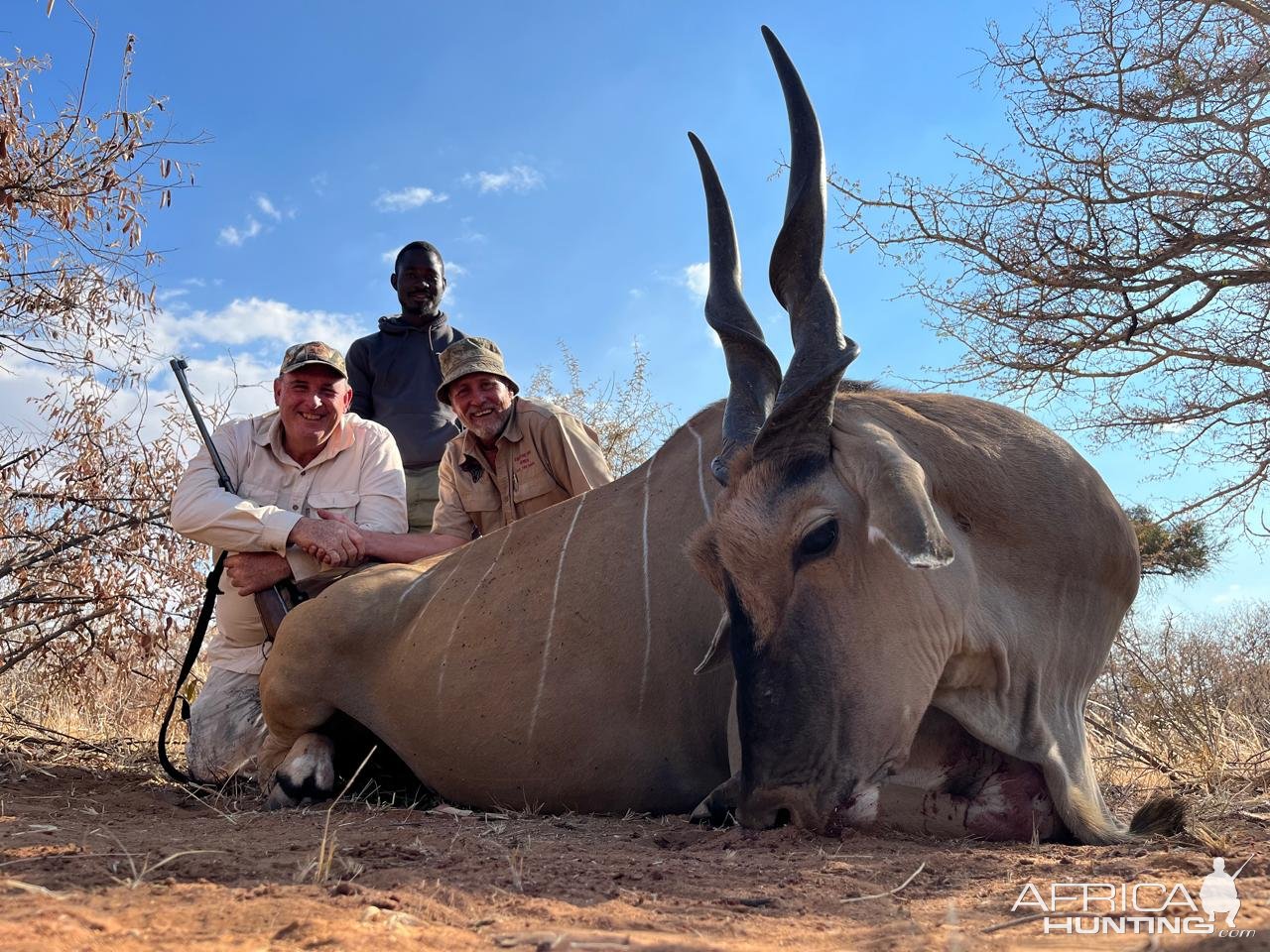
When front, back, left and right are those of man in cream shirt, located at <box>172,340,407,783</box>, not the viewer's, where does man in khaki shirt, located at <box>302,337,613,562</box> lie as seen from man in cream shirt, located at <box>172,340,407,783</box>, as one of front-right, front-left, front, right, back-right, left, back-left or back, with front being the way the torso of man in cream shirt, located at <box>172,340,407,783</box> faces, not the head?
left

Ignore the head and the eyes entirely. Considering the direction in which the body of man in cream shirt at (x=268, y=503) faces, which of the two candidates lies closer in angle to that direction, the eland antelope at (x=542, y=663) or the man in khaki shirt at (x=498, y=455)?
the eland antelope

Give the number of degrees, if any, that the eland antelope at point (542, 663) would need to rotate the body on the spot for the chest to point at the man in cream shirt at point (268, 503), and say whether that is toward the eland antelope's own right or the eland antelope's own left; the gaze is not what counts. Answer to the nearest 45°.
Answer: approximately 180°

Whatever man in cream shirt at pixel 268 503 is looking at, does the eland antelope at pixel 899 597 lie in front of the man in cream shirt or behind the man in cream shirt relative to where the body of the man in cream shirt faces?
in front

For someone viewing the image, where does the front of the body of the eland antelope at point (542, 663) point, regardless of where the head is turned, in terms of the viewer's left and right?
facing the viewer and to the right of the viewer

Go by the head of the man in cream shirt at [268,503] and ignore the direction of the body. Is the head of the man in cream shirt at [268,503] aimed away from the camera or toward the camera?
toward the camera

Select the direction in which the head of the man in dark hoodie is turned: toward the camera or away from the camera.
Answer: toward the camera

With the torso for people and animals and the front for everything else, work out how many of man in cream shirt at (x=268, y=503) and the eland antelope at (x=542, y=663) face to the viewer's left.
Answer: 0

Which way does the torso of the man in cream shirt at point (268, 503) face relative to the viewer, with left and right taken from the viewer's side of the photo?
facing the viewer
